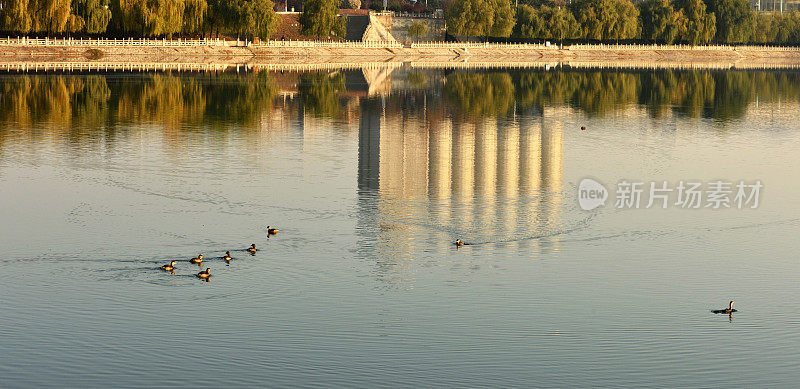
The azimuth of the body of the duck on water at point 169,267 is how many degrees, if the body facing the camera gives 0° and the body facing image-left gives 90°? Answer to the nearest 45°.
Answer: approximately 270°
